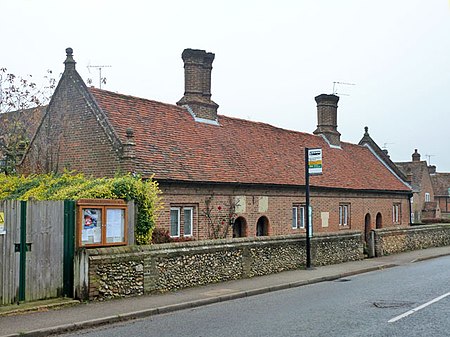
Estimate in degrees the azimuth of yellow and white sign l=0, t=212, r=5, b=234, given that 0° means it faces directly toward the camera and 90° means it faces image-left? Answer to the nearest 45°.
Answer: approximately 0°

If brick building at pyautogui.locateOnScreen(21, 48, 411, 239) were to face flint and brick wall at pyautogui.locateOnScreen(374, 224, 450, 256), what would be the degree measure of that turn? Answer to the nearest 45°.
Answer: approximately 90° to its left

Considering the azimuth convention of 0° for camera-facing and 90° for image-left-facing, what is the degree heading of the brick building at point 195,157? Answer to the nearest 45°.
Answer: approximately 315°

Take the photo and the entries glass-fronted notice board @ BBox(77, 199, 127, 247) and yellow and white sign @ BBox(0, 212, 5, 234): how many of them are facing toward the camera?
2

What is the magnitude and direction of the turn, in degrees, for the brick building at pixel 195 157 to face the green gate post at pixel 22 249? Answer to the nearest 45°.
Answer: approximately 45° to its right
